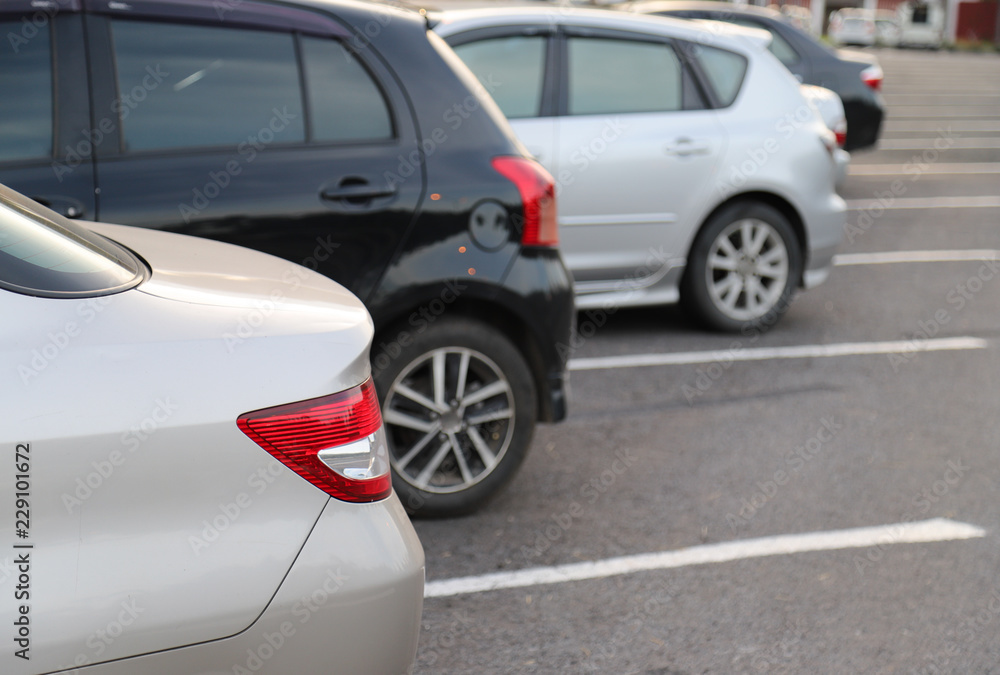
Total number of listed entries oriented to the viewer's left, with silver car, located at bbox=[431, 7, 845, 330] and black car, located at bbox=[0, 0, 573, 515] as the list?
2

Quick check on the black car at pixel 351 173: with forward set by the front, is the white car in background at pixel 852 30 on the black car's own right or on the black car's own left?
on the black car's own right

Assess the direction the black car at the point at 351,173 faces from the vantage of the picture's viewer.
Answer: facing to the left of the viewer

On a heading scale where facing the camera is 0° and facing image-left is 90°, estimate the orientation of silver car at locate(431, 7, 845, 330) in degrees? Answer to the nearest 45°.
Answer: approximately 90°

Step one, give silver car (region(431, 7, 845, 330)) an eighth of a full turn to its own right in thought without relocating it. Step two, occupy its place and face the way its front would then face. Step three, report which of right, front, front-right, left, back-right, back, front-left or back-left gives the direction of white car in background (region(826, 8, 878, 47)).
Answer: front-right

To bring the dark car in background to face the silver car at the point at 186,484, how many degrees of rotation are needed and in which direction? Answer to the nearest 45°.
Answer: approximately 90° to its left

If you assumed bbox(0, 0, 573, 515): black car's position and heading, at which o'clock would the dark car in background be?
The dark car in background is roughly at 4 o'clock from the black car.

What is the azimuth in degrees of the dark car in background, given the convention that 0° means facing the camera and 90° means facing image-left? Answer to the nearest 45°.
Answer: approximately 90°

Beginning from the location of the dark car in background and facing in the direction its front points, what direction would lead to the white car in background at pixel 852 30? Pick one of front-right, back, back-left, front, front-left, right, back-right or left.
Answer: right

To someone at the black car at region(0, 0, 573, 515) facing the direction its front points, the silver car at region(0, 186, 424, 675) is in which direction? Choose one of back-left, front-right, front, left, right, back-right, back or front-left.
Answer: left

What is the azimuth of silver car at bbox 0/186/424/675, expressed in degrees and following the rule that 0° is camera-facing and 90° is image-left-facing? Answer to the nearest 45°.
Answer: approximately 90°
